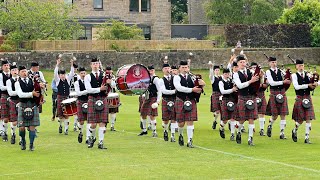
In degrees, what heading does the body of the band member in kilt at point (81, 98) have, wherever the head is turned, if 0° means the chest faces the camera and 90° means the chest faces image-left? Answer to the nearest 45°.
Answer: approximately 315°

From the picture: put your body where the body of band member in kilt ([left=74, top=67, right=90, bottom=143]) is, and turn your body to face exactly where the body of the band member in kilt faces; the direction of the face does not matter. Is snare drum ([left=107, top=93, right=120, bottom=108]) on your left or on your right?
on your left

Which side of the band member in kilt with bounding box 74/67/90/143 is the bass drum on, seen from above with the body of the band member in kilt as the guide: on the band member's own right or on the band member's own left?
on the band member's own left
